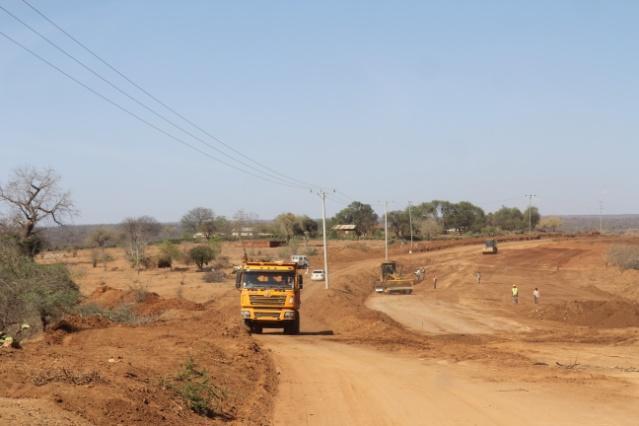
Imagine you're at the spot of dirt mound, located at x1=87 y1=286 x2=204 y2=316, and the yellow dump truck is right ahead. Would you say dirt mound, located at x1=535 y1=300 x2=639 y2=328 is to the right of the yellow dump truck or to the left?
left

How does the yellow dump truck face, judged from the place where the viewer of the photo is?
facing the viewer

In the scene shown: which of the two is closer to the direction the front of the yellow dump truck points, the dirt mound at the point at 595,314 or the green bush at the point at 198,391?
the green bush

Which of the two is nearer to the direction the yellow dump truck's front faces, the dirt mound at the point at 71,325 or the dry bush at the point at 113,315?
the dirt mound

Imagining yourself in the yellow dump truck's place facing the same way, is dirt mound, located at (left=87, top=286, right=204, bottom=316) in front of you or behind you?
behind

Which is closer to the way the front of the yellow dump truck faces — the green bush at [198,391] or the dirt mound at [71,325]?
the green bush

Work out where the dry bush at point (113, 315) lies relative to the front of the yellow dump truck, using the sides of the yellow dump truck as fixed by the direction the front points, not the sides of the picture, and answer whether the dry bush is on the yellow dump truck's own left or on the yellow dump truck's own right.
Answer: on the yellow dump truck's own right

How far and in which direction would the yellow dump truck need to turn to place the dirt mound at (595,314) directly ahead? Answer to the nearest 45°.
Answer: approximately 135° to its left

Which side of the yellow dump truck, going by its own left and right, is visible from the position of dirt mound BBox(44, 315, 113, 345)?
right

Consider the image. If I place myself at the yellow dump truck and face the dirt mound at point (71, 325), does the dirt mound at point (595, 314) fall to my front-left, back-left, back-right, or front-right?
back-right

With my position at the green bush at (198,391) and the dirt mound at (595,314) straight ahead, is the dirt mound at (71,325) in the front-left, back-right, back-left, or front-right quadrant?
front-left

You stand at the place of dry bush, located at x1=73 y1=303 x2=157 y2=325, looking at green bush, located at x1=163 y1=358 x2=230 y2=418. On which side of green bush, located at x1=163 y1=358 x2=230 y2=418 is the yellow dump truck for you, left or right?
left

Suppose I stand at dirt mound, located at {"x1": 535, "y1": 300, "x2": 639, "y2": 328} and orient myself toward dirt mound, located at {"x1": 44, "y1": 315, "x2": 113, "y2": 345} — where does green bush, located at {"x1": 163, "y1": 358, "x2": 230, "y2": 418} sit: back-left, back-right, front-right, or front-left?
front-left

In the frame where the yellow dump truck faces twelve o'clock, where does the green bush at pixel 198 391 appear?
The green bush is roughly at 12 o'clock from the yellow dump truck.
